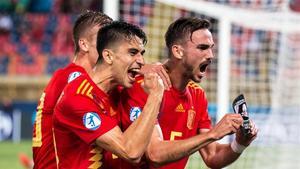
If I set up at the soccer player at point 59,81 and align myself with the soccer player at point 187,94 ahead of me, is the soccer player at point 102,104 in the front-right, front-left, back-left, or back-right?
front-right

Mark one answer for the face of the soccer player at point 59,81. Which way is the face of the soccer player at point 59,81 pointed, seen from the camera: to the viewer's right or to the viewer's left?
to the viewer's right

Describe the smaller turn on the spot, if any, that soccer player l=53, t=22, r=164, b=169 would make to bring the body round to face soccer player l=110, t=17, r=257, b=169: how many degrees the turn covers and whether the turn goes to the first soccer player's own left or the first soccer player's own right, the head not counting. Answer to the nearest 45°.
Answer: approximately 45° to the first soccer player's own left

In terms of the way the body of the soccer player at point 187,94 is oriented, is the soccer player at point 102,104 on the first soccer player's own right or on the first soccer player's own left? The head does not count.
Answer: on the first soccer player's own right

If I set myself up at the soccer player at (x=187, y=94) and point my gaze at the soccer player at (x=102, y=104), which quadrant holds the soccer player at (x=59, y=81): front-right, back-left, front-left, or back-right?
front-right

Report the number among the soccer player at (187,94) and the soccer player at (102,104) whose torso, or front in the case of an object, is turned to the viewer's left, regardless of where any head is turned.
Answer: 0

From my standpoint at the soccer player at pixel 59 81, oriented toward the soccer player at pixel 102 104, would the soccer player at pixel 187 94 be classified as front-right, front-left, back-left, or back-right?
front-left
